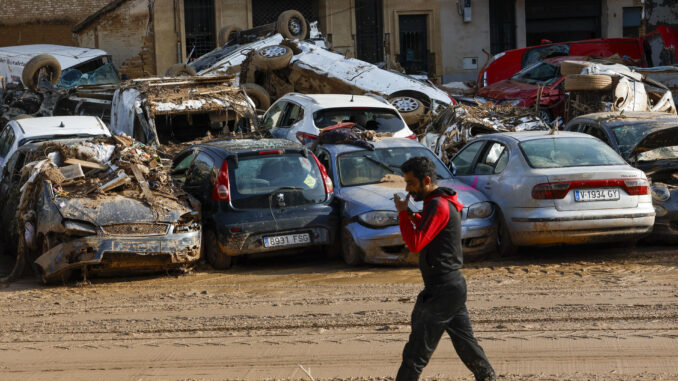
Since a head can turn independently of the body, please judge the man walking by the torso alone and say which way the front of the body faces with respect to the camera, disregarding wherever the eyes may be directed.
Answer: to the viewer's left

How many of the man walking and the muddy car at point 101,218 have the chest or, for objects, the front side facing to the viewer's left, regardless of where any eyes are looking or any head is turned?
1

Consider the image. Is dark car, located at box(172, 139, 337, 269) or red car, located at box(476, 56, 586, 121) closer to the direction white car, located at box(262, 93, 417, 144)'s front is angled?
the red car

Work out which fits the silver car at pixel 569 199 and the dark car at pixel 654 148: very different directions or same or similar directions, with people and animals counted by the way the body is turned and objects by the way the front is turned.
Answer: very different directions

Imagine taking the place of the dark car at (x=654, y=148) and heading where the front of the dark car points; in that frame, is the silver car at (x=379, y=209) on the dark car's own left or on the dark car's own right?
on the dark car's own right
